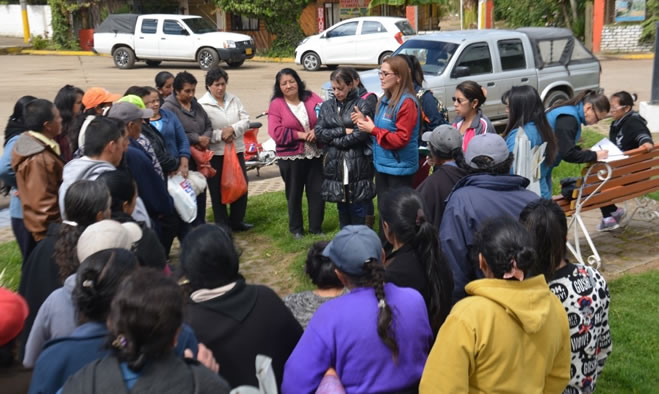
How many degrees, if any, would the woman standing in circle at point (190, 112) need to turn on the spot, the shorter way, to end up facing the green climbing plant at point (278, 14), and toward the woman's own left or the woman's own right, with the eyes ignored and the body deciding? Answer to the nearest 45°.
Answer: approximately 135° to the woman's own left

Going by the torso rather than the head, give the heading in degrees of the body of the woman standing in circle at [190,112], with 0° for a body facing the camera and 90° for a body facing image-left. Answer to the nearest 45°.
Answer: approximately 315°

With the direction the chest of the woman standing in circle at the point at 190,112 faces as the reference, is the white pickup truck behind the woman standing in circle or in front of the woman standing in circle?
behind

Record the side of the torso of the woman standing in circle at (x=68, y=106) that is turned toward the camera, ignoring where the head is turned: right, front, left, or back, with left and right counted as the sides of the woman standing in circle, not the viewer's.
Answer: right

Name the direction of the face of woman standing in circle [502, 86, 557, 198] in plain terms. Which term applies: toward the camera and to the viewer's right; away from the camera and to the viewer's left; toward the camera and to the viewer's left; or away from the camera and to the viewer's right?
away from the camera and to the viewer's left

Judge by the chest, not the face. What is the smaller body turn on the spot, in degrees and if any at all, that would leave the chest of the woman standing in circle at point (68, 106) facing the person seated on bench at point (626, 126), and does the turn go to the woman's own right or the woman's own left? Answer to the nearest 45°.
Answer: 0° — they already face them

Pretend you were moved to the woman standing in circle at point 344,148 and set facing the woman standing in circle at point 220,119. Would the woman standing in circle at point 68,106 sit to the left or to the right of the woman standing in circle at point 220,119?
left

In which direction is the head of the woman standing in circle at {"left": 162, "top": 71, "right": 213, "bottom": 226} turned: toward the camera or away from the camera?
toward the camera

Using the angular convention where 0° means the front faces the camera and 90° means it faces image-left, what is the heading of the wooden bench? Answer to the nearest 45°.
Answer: approximately 135°

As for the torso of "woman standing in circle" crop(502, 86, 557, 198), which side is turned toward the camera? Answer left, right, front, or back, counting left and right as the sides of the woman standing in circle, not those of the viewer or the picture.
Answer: left

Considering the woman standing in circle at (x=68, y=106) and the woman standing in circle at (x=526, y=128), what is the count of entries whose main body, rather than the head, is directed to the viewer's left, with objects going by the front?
1

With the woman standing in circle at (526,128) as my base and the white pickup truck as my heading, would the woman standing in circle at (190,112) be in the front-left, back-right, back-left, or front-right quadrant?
front-left

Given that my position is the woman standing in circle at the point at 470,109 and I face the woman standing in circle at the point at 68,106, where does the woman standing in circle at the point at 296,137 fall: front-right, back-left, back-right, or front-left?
front-right
